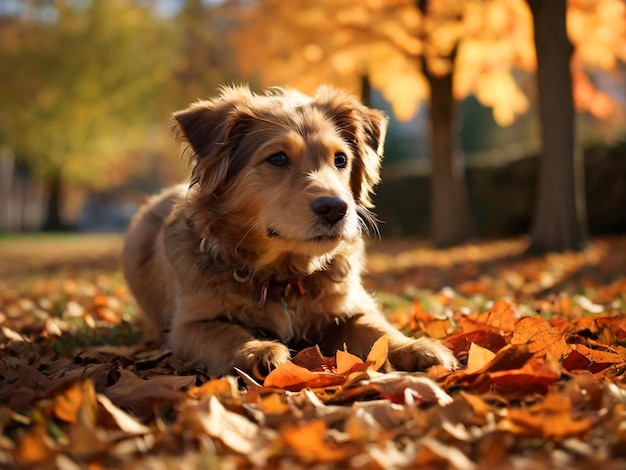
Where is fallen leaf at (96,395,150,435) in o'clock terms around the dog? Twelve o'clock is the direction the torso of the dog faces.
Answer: The fallen leaf is roughly at 2 o'clock from the dog.

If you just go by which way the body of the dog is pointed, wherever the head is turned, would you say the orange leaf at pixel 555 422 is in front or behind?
in front

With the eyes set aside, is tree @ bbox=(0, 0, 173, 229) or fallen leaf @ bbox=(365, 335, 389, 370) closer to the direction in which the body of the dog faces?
the fallen leaf

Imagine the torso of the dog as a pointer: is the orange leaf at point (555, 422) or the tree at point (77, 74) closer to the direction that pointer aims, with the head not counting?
the orange leaf

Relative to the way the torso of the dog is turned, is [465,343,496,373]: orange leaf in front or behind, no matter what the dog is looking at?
in front

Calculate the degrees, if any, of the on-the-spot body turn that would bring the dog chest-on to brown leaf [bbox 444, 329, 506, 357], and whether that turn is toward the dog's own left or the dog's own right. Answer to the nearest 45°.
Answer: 0° — it already faces it

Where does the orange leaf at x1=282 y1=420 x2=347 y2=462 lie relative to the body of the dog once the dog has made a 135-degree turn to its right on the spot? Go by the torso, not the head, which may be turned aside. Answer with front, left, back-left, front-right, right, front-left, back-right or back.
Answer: left

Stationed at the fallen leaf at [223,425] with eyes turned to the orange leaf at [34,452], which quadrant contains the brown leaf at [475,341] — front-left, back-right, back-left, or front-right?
back-right

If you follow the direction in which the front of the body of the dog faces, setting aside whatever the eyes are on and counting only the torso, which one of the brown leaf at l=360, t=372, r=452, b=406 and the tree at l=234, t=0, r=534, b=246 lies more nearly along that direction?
the brown leaf

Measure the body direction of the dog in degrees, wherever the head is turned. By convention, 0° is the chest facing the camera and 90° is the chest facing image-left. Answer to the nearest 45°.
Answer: approximately 315°

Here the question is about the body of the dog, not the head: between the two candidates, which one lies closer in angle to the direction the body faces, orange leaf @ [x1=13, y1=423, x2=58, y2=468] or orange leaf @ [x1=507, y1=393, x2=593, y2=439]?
the orange leaf @ [x1=507, y1=393, x2=593, y2=439]

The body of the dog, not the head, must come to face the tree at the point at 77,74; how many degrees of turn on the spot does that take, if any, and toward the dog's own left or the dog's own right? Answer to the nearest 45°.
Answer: approximately 135° to the dog's own left

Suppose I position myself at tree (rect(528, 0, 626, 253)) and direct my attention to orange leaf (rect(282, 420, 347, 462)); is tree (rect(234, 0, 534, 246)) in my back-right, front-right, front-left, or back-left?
back-right

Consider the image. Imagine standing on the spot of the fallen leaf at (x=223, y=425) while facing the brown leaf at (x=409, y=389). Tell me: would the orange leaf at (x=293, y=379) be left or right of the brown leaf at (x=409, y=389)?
left

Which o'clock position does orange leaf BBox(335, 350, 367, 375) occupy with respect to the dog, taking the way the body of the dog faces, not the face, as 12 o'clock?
The orange leaf is roughly at 1 o'clock from the dog.

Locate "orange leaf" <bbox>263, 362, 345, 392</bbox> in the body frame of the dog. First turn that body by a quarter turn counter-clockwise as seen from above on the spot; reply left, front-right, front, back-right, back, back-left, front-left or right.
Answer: back-right
